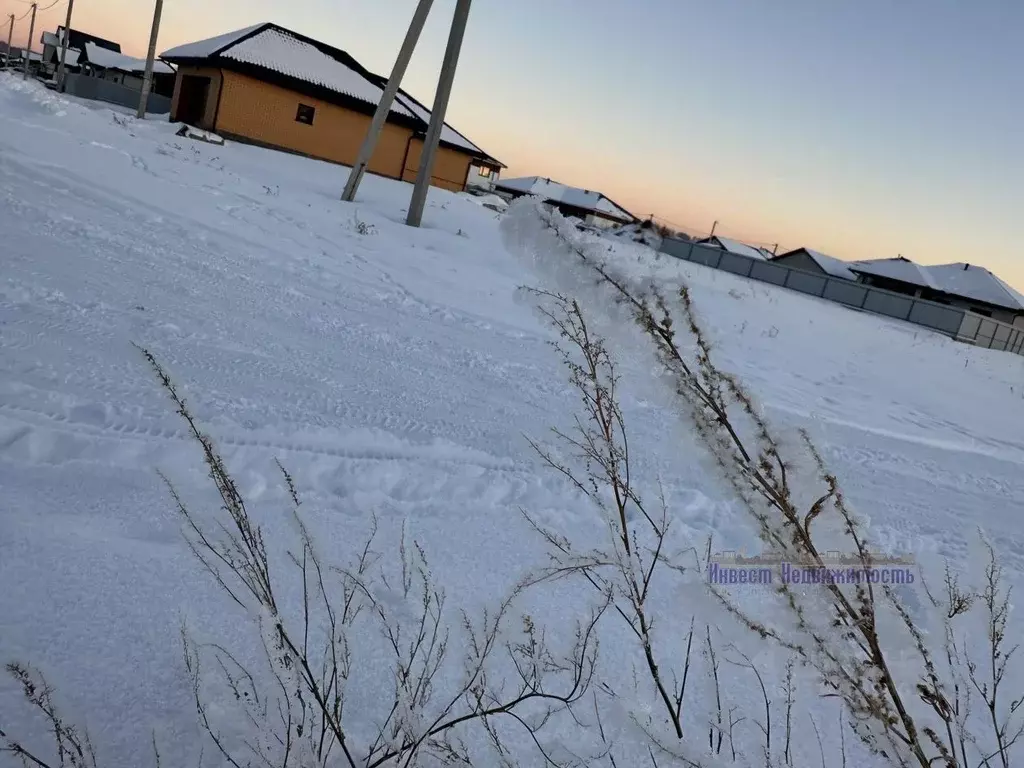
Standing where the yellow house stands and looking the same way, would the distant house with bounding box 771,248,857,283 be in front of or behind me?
behind

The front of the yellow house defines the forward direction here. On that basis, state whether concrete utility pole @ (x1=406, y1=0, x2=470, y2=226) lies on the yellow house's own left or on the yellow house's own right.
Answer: on the yellow house's own left

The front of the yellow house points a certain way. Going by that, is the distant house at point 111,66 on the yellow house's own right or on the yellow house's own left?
on the yellow house's own right

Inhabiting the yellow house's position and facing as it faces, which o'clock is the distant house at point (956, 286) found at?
The distant house is roughly at 7 o'clock from the yellow house.

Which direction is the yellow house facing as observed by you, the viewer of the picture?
facing the viewer and to the left of the viewer

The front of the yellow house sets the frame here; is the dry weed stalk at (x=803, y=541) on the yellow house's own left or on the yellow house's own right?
on the yellow house's own left

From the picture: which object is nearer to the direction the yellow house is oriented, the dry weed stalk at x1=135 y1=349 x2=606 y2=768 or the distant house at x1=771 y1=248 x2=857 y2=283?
the dry weed stalk

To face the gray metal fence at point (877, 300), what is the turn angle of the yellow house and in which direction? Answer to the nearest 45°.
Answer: approximately 135° to its left

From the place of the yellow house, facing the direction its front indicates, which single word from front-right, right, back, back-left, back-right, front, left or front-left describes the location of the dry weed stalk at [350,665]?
front-left

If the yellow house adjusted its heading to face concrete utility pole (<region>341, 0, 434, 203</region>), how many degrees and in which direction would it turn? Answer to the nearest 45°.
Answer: approximately 45° to its left
